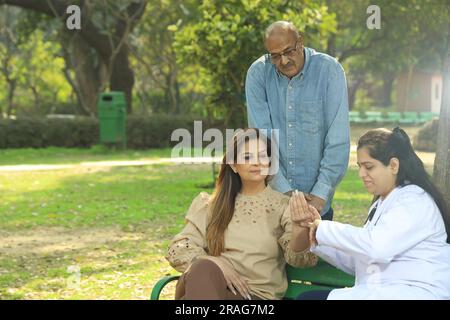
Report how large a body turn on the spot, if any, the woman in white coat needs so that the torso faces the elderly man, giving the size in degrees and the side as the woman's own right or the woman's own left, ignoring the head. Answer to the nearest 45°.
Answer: approximately 45° to the woman's own right

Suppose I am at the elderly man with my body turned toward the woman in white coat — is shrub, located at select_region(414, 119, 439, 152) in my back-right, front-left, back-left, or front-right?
back-left

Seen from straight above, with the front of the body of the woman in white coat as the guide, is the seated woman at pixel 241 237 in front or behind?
in front

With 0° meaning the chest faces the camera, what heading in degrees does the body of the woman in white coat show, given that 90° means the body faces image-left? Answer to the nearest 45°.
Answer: approximately 90°

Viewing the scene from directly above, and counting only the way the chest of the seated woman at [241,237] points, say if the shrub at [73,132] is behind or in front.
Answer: behind

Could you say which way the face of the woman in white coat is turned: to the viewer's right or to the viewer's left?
to the viewer's left

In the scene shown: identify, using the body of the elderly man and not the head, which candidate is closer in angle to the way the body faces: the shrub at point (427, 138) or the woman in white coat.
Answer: the woman in white coat

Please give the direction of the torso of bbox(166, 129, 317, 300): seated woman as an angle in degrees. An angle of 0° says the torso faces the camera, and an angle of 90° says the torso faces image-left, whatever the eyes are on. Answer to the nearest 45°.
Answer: approximately 0°

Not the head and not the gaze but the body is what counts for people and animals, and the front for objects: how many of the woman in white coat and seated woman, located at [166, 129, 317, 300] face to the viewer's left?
1

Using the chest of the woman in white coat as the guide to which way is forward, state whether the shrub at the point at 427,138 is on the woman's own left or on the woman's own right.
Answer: on the woman's own right
